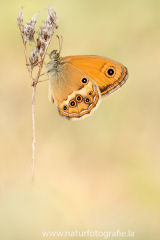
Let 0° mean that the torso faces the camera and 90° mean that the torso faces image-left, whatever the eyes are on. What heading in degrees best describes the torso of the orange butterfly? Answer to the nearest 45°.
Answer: approximately 90°
